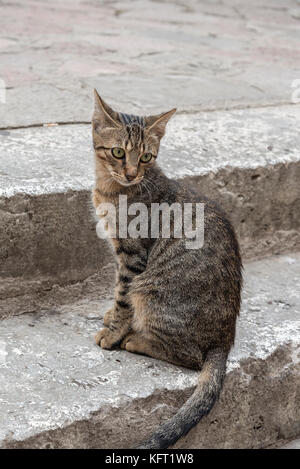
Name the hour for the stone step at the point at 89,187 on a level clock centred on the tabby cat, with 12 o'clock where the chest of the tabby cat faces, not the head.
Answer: The stone step is roughly at 2 o'clock from the tabby cat.

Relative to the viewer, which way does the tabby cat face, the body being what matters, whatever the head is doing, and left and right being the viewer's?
facing to the left of the viewer
